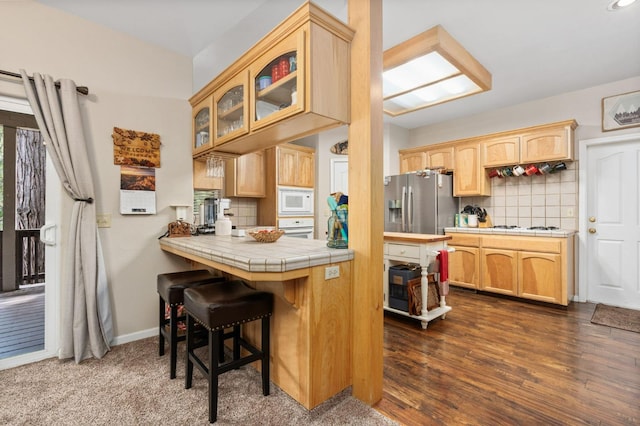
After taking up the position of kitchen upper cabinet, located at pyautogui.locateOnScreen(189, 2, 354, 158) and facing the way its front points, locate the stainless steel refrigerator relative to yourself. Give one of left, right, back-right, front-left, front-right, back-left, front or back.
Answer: back

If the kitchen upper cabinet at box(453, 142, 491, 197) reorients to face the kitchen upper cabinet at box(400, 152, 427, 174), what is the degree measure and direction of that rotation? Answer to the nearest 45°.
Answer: approximately 45° to its right

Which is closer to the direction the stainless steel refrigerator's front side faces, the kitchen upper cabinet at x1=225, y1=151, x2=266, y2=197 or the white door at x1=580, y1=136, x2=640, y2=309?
the kitchen upper cabinet

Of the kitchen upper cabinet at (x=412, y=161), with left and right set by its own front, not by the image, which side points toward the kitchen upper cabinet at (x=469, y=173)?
left

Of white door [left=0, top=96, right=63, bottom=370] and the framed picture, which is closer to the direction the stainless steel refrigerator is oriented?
the white door

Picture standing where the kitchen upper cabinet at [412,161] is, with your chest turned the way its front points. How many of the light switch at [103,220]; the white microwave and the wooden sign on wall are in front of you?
3

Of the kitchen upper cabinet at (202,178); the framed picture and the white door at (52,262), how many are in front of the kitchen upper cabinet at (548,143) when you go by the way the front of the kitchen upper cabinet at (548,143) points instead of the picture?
2

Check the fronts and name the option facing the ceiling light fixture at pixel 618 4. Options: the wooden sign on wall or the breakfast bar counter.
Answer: the wooden sign on wall

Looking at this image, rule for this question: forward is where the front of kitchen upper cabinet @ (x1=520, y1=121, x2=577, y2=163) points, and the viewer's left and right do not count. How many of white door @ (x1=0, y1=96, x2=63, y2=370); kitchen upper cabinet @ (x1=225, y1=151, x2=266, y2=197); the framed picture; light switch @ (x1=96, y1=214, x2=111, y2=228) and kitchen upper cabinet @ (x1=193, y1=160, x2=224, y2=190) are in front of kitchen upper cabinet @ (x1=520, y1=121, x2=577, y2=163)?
4

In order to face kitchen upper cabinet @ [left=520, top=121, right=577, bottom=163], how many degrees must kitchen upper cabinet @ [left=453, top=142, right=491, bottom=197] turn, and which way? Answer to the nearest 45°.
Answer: approximately 135° to its left
